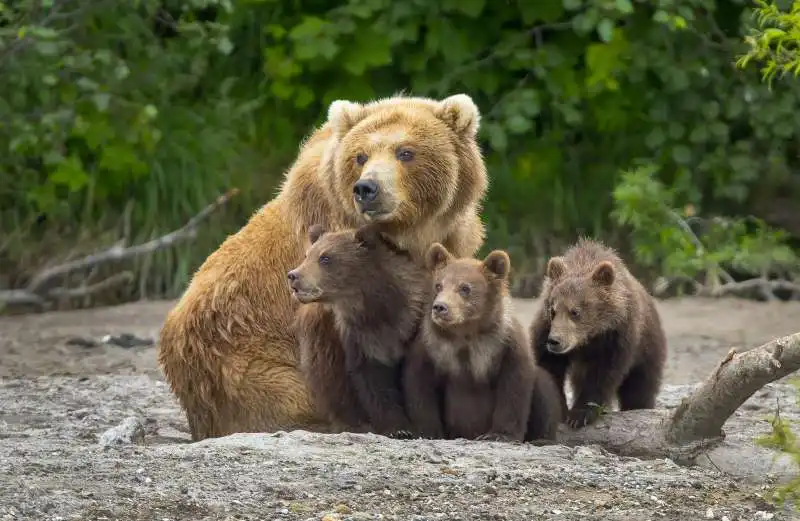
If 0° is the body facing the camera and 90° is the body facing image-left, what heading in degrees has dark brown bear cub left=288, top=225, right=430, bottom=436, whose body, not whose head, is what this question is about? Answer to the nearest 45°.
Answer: approximately 45°

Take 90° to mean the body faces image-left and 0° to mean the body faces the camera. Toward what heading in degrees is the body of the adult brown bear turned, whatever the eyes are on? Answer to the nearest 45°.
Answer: approximately 315°

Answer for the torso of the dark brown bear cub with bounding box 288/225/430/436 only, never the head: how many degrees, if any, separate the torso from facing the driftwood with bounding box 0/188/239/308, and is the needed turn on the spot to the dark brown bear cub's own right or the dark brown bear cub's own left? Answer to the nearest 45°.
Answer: approximately 90° to the dark brown bear cub's own right

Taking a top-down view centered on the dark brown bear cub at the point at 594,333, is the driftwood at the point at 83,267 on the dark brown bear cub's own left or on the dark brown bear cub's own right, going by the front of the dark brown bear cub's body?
on the dark brown bear cub's own right

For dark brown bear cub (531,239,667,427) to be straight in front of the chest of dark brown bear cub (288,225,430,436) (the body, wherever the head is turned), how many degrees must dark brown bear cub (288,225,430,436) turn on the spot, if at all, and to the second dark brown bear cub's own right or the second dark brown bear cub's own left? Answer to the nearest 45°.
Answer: approximately 135° to the second dark brown bear cub's own left

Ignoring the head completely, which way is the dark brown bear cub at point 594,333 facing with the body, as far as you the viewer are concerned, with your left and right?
facing the viewer and to the left of the viewer

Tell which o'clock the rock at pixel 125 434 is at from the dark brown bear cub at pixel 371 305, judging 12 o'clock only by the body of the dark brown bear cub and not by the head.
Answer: The rock is roughly at 2 o'clock from the dark brown bear cub.

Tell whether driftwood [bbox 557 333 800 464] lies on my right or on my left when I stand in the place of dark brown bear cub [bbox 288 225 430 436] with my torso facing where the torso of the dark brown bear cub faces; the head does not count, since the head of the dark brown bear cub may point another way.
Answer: on my left

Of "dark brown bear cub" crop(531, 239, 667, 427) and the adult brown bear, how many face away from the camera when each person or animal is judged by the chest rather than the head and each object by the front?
0

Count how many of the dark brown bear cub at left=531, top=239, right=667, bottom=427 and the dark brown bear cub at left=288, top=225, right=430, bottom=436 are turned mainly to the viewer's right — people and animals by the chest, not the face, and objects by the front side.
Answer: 0

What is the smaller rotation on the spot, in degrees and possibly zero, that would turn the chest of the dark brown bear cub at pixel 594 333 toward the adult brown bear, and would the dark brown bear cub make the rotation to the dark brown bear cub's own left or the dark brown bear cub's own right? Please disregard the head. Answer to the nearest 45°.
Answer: approximately 45° to the dark brown bear cub's own right

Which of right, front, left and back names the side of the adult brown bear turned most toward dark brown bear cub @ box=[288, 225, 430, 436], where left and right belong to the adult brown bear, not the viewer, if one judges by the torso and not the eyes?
front
